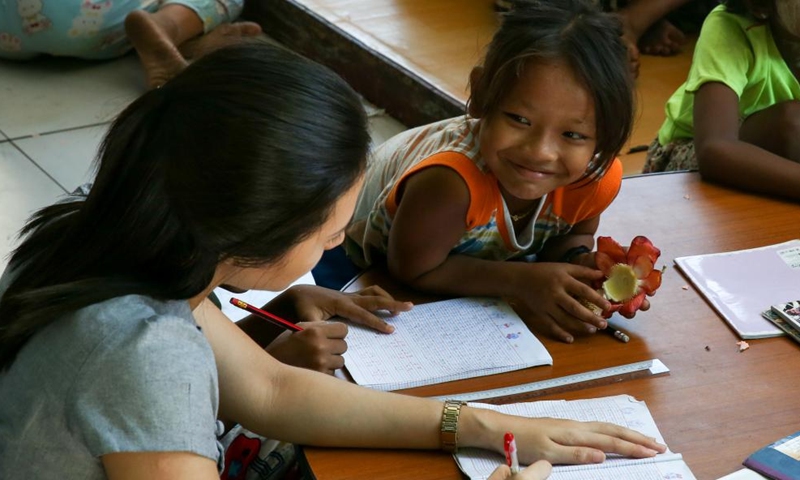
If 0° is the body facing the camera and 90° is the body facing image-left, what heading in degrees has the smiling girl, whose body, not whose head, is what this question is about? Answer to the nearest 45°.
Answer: approximately 315°

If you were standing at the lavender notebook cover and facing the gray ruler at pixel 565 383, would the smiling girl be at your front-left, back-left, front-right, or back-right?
front-right

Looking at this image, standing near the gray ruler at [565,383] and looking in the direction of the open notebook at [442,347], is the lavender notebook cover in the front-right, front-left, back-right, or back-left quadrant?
back-right

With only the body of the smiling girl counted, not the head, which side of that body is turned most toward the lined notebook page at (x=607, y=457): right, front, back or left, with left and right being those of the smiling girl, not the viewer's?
front

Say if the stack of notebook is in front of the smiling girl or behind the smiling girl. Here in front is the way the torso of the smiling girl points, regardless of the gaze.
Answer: in front
